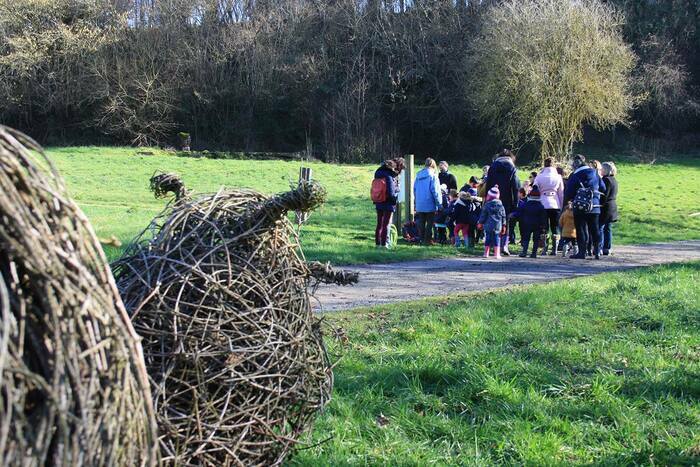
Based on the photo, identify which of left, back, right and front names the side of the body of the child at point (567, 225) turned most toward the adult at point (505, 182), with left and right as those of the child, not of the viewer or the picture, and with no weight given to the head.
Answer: left

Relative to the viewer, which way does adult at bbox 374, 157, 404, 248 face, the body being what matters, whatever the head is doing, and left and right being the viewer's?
facing to the right of the viewer

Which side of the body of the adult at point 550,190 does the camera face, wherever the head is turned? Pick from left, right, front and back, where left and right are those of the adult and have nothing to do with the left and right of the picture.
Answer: back

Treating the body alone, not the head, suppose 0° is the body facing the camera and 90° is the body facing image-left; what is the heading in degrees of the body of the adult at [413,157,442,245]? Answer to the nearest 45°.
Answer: approximately 225°

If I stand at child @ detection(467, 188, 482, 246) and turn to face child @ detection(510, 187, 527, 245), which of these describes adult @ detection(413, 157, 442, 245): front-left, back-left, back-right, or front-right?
back-left

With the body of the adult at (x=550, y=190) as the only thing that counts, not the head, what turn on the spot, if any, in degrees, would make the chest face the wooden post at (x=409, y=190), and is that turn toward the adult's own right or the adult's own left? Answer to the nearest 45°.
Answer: approximately 45° to the adult's own left

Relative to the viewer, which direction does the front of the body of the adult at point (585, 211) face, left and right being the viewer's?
facing away from the viewer and to the left of the viewer

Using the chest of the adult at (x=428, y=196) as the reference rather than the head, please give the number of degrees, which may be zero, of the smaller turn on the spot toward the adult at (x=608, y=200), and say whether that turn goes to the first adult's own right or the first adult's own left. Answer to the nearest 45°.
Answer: approximately 45° to the first adult's own right

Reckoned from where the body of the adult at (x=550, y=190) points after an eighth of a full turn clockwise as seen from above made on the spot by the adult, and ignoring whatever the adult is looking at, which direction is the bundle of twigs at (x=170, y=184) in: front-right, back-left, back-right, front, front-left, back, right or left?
back-right

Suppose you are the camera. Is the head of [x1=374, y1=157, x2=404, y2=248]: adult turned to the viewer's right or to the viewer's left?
to the viewer's right
